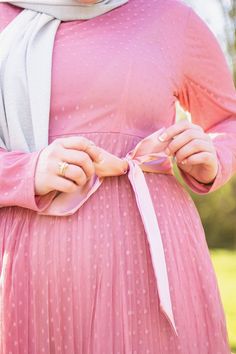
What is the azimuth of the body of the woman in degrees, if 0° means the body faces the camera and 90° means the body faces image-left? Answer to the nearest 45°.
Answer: approximately 0°

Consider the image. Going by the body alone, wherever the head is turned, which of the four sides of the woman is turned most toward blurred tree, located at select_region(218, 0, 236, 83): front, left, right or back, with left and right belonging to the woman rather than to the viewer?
back

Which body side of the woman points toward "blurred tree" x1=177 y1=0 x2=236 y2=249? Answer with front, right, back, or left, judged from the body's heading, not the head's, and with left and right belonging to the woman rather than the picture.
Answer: back
